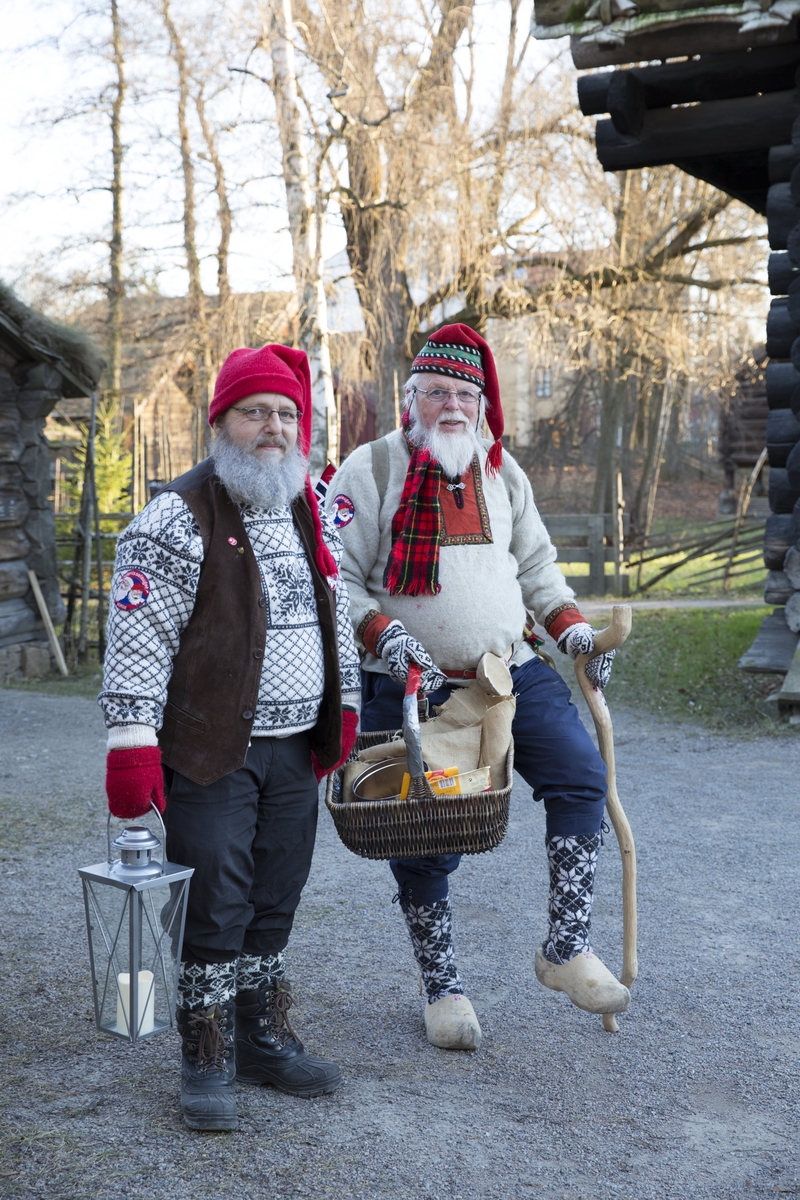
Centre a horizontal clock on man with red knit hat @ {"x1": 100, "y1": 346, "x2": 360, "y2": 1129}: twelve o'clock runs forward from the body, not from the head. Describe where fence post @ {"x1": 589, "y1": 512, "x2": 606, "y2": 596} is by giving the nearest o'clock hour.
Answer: The fence post is roughly at 8 o'clock from the man with red knit hat.

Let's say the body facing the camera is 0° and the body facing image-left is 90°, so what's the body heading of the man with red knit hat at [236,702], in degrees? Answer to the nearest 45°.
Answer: approximately 315°

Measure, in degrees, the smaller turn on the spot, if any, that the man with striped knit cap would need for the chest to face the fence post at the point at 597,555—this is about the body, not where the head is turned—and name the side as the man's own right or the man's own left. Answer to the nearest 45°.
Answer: approximately 180°

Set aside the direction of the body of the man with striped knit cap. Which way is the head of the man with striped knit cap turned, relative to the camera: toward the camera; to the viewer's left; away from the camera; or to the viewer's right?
toward the camera

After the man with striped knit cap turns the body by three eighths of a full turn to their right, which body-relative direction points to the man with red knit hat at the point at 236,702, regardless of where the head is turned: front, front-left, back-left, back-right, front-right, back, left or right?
left

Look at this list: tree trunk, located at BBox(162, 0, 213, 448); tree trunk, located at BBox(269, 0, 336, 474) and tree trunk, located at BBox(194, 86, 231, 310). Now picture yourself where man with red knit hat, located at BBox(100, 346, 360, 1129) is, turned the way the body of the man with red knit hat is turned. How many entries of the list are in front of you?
0

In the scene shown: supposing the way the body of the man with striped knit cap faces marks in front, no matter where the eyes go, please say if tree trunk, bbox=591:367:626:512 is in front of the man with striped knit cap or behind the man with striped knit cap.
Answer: behind

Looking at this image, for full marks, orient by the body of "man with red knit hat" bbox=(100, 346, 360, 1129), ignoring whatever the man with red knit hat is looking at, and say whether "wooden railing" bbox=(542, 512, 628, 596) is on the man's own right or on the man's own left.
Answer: on the man's own left

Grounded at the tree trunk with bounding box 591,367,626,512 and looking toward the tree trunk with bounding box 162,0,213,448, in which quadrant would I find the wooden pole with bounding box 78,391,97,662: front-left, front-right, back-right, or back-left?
front-left

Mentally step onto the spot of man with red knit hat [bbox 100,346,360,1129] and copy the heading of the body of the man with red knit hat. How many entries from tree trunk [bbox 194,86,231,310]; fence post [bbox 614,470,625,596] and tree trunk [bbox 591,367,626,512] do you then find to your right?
0

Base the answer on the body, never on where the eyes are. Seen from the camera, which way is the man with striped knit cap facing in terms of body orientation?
toward the camera

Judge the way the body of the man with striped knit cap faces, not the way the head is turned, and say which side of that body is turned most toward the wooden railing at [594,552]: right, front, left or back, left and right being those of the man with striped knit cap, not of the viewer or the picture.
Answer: back

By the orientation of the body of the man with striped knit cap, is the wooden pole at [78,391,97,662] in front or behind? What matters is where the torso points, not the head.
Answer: behind

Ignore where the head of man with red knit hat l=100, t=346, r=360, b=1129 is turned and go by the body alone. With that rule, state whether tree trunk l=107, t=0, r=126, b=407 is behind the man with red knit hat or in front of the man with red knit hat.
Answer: behind

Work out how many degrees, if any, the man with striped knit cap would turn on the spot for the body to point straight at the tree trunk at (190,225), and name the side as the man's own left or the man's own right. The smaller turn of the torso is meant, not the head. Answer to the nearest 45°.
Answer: approximately 180°

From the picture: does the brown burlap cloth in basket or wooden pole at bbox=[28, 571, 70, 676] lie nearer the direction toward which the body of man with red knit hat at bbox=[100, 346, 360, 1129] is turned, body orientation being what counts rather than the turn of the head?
the brown burlap cloth in basket

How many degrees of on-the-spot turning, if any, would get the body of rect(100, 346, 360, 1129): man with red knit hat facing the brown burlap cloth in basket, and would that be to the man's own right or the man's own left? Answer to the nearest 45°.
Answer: approximately 45° to the man's own left
